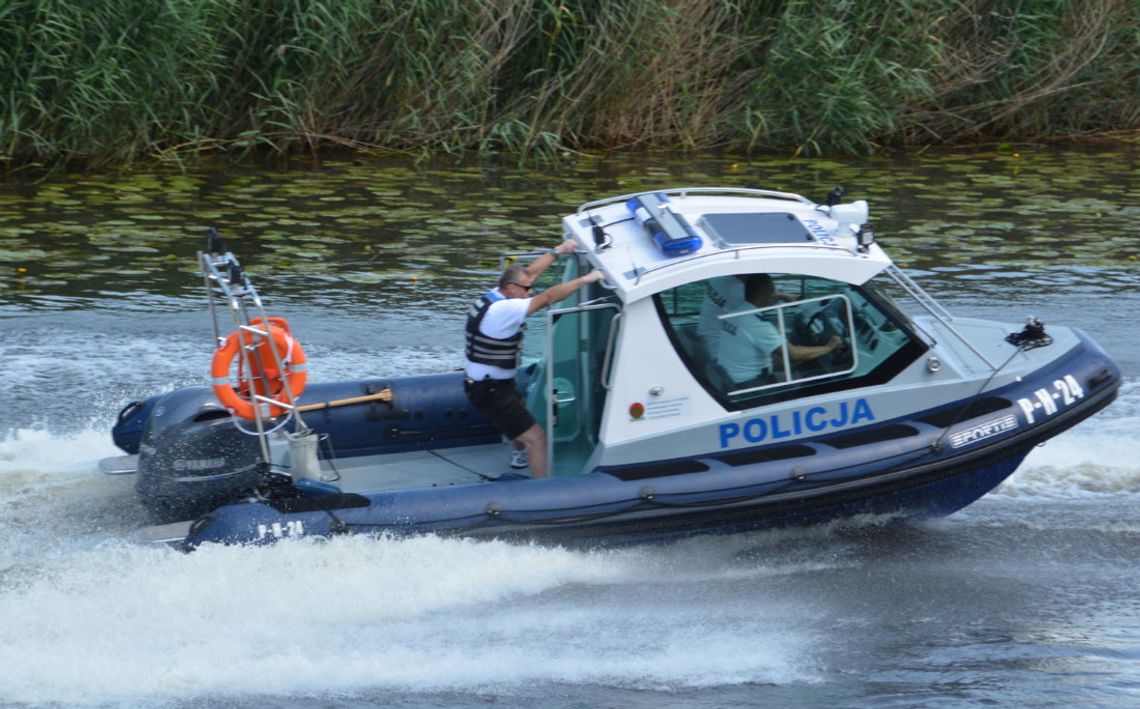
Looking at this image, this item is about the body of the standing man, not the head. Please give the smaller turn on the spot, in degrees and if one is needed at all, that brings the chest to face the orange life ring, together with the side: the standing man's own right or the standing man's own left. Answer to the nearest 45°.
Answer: approximately 180°

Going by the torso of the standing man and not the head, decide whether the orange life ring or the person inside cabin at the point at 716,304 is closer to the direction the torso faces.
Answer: the person inside cabin

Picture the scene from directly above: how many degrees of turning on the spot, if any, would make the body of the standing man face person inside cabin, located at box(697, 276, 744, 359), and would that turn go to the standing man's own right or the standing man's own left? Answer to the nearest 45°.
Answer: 0° — they already face them

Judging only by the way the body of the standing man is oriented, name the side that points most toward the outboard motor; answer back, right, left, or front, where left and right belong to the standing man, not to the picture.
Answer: back

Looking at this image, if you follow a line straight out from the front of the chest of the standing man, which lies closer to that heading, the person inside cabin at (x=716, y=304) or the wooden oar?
the person inside cabin

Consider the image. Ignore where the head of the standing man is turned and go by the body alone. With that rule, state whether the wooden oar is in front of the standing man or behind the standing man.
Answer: behind

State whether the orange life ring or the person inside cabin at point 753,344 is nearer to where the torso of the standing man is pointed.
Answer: the person inside cabin

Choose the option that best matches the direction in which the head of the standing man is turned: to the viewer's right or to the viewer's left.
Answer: to the viewer's right

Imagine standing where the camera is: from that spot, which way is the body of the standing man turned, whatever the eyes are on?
to the viewer's right

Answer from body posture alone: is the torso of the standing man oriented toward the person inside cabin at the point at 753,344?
yes
